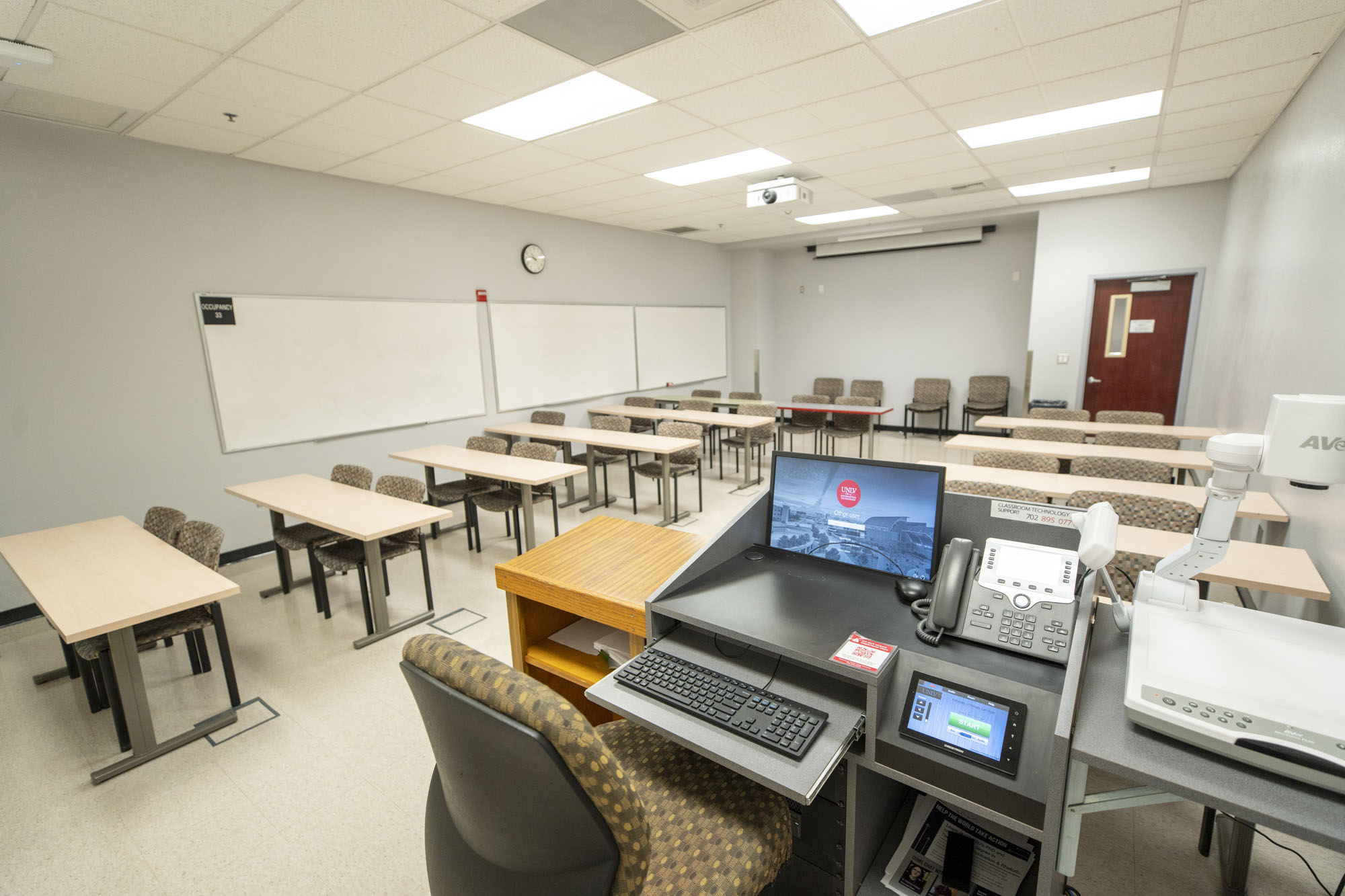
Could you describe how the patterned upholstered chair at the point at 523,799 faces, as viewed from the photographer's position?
facing away from the viewer and to the right of the viewer

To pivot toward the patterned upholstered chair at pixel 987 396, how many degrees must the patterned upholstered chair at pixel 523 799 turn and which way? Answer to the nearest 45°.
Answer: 0° — it already faces it

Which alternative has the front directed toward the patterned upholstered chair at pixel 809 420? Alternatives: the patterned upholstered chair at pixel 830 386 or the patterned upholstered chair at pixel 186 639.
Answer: the patterned upholstered chair at pixel 830 386

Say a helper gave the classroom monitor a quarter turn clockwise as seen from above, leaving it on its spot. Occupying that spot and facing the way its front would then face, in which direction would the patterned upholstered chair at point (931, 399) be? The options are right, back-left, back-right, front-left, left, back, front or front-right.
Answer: front-right

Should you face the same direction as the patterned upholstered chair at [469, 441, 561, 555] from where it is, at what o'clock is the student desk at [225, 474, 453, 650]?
The student desk is roughly at 12 o'clock from the patterned upholstered chair.

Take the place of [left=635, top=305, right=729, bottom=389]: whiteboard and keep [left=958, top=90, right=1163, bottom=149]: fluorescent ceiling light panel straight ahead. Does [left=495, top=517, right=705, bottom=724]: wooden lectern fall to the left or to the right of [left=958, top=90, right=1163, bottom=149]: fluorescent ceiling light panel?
right

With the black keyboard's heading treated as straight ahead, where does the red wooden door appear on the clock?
The red wooden door is roughly at 6 o'clock from the black keyboard.

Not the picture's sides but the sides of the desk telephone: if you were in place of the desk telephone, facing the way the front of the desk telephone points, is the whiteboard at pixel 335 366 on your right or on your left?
on your right

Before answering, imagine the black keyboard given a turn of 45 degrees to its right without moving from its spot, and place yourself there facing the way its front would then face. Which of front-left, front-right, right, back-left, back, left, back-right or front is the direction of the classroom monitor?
back-right
